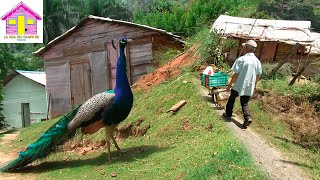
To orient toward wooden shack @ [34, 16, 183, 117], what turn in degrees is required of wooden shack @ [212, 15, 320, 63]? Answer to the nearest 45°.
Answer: approximately 90° to its right

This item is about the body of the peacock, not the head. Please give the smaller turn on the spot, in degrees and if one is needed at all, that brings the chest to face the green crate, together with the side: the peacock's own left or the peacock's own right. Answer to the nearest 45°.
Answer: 0° — it already faces it

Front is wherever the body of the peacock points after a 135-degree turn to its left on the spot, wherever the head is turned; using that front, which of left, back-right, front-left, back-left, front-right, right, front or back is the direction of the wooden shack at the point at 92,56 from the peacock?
front-right

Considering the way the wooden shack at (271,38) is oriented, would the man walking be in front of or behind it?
in front

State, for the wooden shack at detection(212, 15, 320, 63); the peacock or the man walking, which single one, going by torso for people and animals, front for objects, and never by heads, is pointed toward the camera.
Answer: the wooden shack

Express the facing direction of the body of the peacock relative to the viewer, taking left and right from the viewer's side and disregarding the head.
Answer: facing to the right of the viewer

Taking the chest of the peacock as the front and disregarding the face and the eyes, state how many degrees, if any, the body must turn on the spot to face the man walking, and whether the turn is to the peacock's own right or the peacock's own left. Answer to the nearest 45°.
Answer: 0° — it already faces them

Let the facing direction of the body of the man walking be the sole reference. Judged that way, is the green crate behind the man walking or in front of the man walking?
in front

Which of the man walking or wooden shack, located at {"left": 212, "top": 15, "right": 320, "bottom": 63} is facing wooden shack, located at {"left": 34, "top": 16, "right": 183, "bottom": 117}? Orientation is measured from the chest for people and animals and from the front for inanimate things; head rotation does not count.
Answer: the man walking

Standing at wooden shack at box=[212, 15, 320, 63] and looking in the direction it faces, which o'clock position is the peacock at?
The peacock is roughly at 1 o'clock from the wooden shack.

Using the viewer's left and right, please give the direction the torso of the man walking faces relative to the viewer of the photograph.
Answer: facing away from the viewer and to the left of the viewer

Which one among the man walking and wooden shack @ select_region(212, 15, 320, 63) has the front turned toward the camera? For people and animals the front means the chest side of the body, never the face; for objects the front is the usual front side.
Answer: the wooden shack

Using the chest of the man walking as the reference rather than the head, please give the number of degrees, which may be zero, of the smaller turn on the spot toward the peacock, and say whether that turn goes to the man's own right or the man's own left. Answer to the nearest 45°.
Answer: approximately 135° to the man's own left

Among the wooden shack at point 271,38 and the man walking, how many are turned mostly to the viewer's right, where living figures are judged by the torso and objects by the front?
0

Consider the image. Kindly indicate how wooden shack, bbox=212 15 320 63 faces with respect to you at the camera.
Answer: facing the viewer
